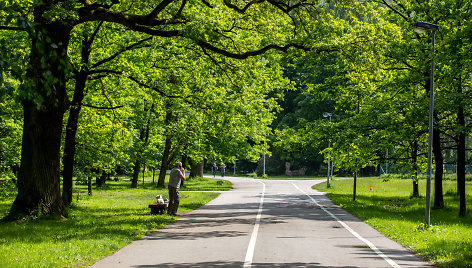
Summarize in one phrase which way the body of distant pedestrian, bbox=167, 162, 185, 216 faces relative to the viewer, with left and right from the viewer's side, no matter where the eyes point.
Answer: facing away from the viewer and to the right of the viewer

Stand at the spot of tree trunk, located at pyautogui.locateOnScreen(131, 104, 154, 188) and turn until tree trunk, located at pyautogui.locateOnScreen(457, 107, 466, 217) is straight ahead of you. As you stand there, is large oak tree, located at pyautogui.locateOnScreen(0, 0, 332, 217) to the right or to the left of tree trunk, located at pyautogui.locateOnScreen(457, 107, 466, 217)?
right

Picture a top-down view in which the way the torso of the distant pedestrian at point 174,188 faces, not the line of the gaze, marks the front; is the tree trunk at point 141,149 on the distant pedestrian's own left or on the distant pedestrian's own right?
on the distant pedestrian's own left

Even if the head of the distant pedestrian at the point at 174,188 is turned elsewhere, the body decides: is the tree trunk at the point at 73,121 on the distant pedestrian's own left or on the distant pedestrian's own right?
on the distant pedestrian's own left

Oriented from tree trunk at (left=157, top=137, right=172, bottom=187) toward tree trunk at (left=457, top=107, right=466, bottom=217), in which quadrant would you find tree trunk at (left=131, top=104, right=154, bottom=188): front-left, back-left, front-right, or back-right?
back-right

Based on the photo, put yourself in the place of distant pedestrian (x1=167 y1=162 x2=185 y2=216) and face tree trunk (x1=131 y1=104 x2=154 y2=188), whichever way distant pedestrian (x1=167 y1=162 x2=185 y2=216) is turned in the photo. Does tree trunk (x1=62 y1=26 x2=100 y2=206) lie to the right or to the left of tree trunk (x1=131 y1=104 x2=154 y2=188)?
left

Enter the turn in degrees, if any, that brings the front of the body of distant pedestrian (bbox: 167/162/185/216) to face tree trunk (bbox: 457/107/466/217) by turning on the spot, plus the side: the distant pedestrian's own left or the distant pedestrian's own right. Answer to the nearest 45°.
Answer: approximately 45° to the distant pedestrian's own right

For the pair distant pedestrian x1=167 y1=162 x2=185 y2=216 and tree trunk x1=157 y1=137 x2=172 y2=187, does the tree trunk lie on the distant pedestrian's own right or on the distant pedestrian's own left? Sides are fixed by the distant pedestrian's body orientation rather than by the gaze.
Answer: on the distant pedestrian's own left
